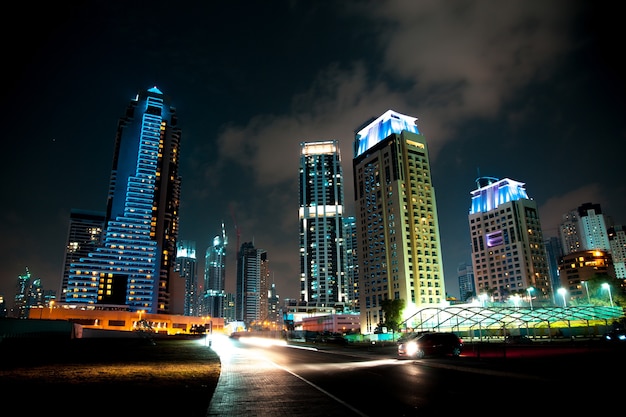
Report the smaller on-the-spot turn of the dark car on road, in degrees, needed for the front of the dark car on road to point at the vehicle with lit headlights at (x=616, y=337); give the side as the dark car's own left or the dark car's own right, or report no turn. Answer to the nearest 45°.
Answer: approximately 180°

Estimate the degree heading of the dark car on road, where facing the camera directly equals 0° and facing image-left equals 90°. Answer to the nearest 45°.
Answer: approximately 45°
